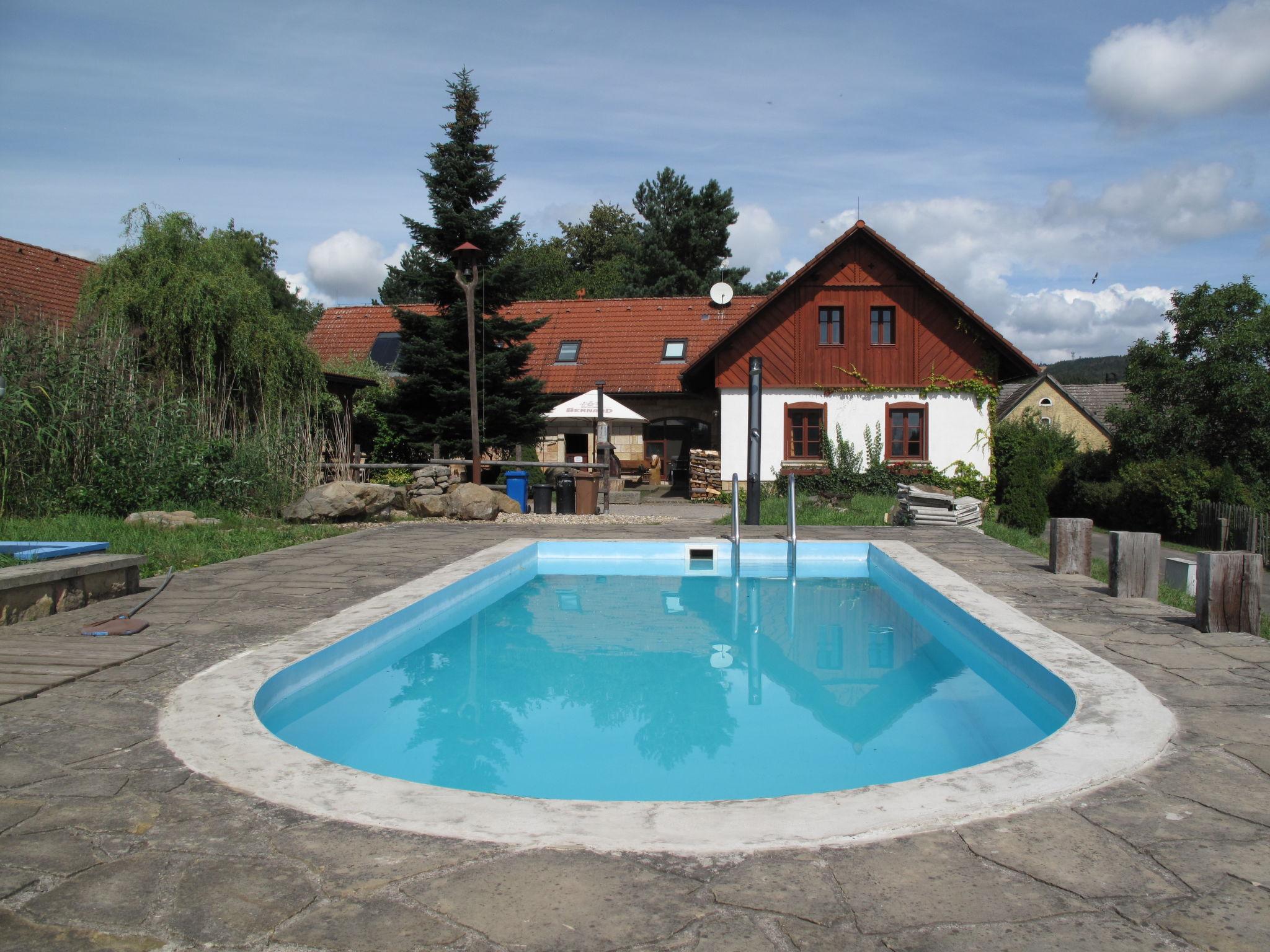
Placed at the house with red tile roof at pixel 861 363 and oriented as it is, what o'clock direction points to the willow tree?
The willow tree is roughly at 2 o'clock from the house with red tile roof.

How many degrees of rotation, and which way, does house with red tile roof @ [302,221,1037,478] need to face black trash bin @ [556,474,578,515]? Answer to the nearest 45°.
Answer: approximately 45° to its right

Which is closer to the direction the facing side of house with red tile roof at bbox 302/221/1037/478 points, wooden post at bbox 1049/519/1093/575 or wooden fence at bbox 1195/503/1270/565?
the wooden post

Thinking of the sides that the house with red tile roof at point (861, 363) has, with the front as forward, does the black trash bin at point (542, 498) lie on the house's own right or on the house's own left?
on the house's own right

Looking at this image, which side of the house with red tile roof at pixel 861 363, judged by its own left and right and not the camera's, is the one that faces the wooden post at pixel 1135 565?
front

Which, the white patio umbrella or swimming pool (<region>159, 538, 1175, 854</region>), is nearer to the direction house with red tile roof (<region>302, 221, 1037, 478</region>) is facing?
the swimming pool

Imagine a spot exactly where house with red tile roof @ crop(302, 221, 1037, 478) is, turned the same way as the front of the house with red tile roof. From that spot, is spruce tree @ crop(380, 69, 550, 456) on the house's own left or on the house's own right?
on the house's own right

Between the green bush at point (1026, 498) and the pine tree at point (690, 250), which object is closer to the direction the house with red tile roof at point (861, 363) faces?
the green bush

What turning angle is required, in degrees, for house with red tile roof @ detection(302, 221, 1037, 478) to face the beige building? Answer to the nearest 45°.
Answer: approximately 135° to its left

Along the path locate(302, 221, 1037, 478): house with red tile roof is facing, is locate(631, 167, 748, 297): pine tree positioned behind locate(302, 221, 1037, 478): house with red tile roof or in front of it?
behind

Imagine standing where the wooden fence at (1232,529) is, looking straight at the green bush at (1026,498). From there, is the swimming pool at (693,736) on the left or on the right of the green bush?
left

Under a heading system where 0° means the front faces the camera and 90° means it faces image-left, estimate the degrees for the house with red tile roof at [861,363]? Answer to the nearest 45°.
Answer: approximately 0°
